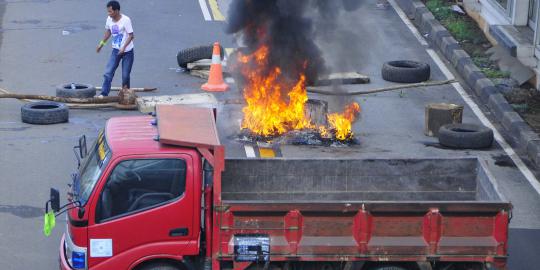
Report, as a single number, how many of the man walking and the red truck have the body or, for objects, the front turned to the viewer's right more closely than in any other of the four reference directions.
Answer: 0

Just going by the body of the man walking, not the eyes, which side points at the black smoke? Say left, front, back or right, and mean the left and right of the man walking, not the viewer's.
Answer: left

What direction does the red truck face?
to the viewer's left

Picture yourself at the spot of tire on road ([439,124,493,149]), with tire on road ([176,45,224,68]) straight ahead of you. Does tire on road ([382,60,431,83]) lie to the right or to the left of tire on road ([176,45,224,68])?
right

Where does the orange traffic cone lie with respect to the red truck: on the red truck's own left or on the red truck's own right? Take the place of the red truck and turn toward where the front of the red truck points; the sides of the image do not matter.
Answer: on the red truck's own right

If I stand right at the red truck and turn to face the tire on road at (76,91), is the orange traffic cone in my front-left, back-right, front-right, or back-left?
front-right

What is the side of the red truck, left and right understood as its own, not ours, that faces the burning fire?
right
